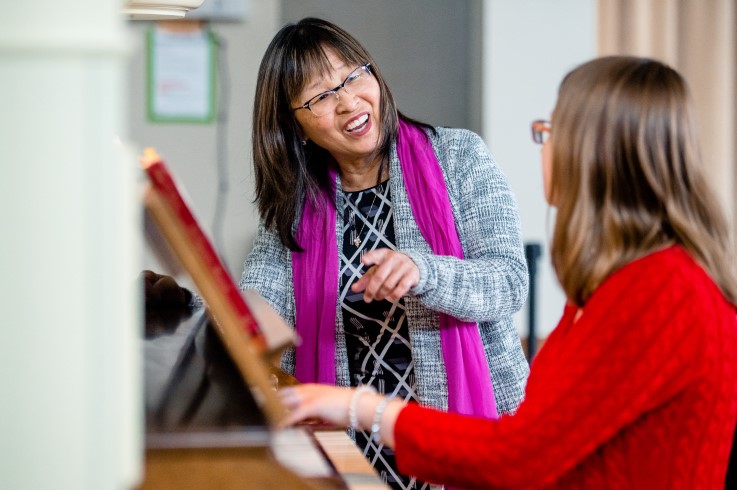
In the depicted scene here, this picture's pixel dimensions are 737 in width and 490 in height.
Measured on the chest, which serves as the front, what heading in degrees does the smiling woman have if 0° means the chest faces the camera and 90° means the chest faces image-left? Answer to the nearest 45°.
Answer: approximately 0°

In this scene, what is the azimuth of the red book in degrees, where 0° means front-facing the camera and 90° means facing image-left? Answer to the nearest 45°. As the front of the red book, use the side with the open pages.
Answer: approximately 270°

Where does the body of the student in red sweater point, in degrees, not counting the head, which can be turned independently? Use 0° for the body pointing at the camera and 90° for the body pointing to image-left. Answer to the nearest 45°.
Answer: approximately 135°

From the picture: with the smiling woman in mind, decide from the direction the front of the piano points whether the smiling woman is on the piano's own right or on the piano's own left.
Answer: on the piano's own left

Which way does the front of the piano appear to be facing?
to the viewer's right

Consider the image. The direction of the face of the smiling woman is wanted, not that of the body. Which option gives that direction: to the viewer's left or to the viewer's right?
to the viewer's right

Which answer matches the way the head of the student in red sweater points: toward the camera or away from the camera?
away from the camera

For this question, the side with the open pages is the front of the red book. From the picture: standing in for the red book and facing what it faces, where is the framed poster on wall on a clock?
The framed poster on wall is roughly at 9 o'clock from the red book.
